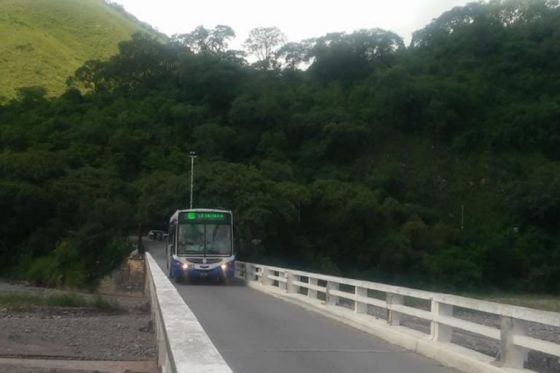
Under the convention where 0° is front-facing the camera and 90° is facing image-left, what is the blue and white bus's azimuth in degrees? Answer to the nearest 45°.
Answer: approximately 0°
